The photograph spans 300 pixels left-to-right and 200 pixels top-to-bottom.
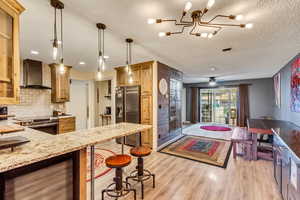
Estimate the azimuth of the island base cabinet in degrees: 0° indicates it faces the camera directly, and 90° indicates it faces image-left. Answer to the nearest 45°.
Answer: approximately 315°

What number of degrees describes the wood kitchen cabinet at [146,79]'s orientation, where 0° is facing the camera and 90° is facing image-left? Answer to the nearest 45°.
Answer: approximately 45°

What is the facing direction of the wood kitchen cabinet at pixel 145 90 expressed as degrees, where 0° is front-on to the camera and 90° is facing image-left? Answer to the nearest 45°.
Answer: approximately 45°

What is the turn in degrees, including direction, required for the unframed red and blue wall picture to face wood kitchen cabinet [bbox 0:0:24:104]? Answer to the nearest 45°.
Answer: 0° — it already faces it

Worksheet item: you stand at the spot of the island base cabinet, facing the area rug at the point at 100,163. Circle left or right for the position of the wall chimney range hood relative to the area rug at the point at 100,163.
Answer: left

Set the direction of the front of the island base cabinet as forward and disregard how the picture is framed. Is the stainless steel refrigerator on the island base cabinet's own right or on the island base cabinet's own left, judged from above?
on the island base cabinet's own left
